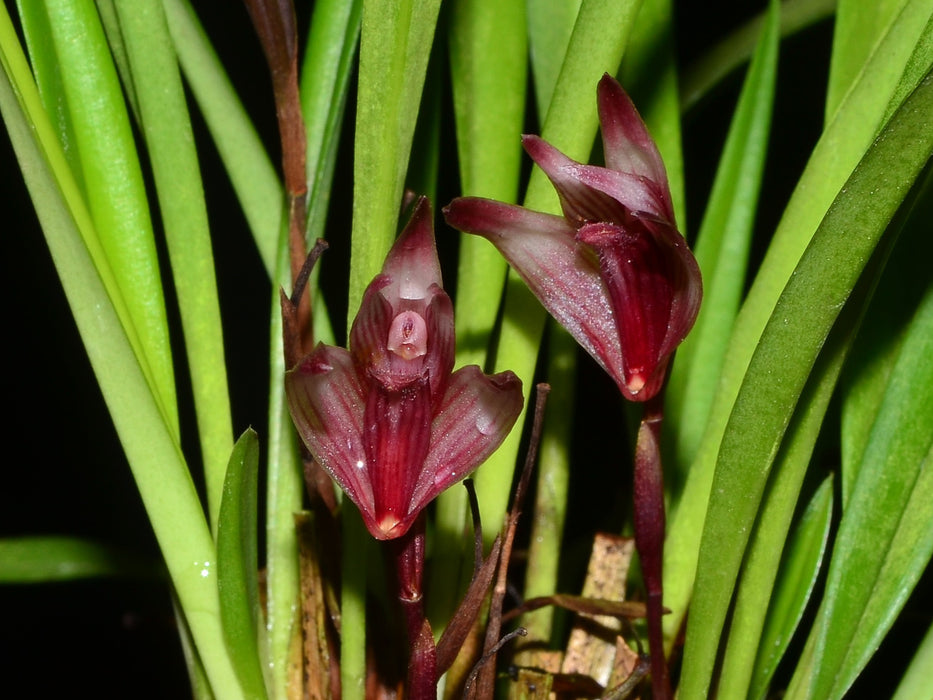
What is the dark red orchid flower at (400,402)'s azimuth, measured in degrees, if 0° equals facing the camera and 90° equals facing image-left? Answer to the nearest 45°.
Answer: approximately 0°
